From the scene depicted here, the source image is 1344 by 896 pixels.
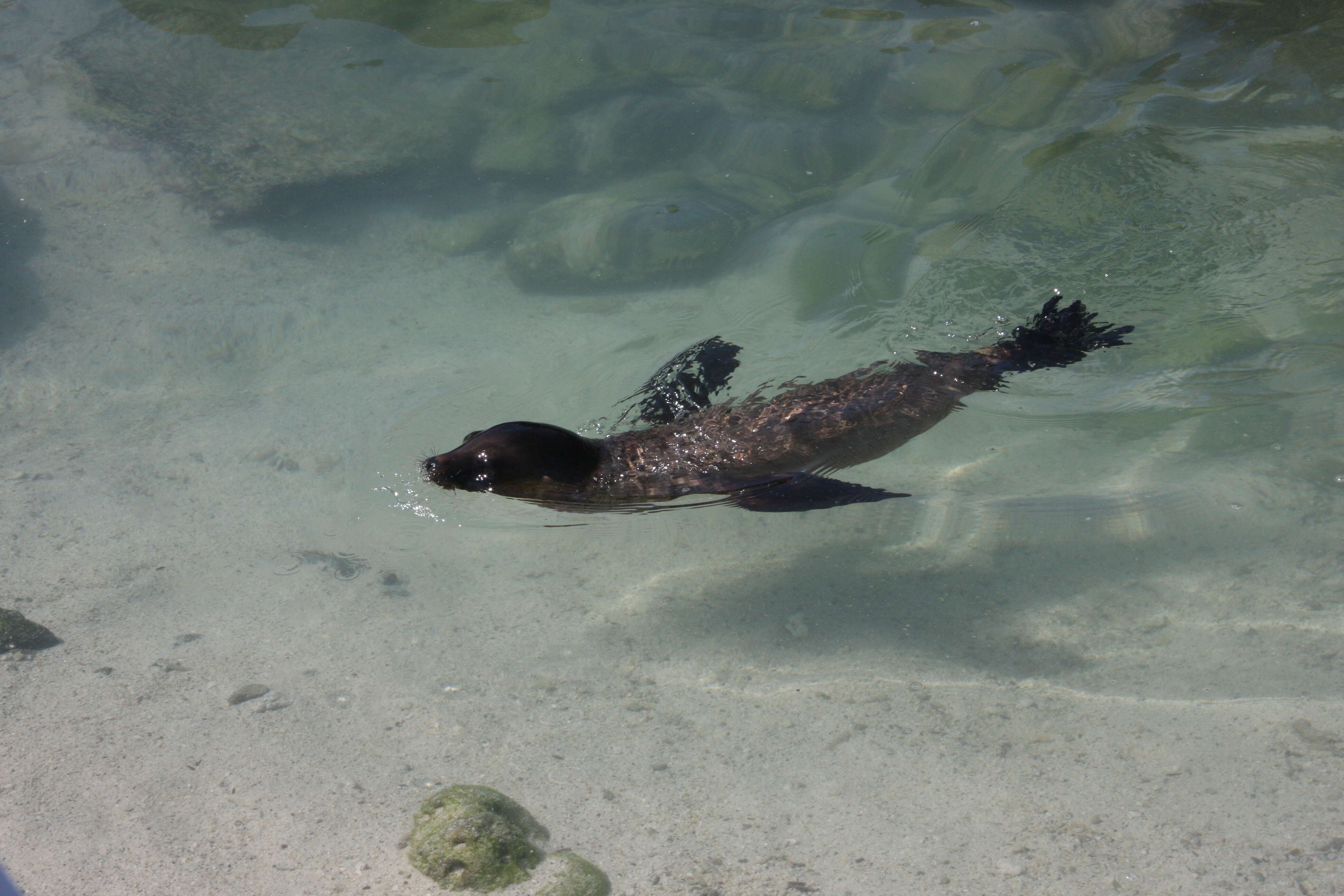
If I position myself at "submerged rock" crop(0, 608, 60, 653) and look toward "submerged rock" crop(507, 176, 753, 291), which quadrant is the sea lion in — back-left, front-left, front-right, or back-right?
front-right

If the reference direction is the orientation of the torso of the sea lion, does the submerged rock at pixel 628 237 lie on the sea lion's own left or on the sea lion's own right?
on the sea lion's own right

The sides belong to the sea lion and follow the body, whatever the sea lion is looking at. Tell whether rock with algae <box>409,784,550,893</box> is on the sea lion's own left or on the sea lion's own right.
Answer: on the sea lion's own left

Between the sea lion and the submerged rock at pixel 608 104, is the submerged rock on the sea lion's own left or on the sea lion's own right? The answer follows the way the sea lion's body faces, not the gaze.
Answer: on the sea lion's own right

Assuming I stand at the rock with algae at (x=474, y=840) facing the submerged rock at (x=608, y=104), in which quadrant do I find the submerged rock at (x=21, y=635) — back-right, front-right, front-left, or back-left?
front-left

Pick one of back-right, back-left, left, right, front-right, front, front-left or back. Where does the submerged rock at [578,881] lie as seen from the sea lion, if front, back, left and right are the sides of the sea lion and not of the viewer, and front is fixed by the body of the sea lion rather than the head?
left

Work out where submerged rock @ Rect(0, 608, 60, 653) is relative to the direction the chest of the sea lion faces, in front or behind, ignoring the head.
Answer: in front

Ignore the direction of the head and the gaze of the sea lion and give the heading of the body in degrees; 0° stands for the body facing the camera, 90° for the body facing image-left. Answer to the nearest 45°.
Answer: approximately 90°
